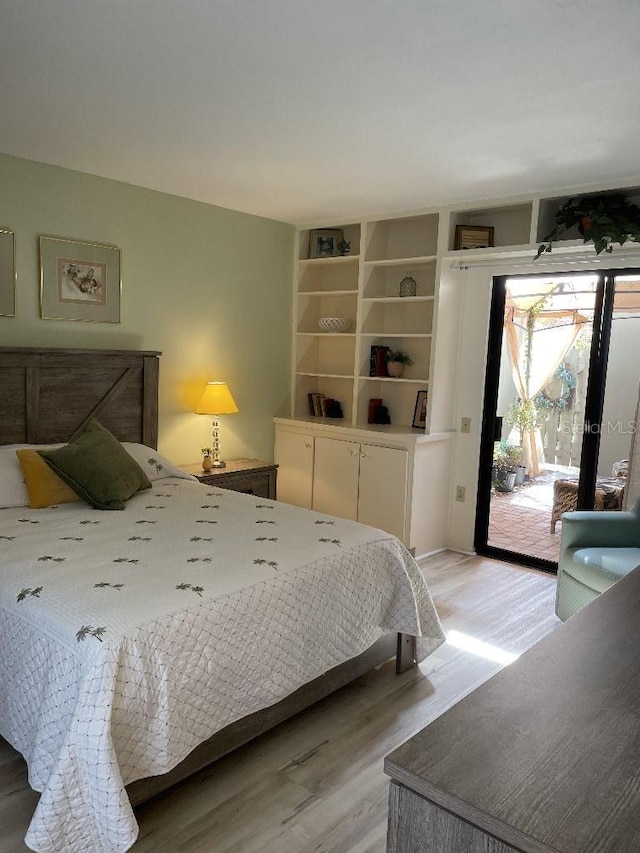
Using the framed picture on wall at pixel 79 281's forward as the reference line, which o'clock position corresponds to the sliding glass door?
The sliding glass door is roughly at 11 o'clock from the framed picture on wall.

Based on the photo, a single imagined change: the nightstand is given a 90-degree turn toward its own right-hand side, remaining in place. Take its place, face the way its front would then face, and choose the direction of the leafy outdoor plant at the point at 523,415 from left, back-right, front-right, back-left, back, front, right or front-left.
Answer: back-left

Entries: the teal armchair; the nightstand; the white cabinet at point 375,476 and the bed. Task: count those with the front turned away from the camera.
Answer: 0

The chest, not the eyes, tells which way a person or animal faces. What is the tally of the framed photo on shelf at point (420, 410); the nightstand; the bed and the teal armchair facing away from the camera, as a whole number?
0

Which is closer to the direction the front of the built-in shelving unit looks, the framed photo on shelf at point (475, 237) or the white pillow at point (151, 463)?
the white pillow

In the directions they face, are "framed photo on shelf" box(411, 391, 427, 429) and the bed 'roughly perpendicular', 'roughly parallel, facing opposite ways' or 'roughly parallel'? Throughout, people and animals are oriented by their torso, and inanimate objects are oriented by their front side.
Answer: roughly perpendicular

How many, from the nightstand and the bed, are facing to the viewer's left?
0

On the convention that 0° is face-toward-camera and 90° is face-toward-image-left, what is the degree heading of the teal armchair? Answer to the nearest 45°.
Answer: approximately 45°

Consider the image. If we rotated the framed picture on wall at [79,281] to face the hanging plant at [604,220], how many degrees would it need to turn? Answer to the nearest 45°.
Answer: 0° — it already faces it

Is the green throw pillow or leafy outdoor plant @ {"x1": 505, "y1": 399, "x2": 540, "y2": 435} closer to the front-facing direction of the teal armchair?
the green throw pillow

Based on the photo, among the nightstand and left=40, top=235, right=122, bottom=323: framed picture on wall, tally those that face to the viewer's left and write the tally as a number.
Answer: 0

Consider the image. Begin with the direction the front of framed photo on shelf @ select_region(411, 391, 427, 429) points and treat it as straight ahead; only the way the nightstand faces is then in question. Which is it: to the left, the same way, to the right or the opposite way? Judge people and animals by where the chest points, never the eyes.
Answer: to the left

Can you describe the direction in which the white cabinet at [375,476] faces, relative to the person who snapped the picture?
facing the viewer and to the left of the viewer

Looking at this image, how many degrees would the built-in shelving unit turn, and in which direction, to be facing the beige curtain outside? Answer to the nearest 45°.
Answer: approximately 135° to its left

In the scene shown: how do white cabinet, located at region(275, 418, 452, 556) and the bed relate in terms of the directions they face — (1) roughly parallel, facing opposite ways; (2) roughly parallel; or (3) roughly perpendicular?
roughly perpendicular

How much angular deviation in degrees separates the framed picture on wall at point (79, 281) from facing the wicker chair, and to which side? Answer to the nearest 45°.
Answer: approximately 45° to its left

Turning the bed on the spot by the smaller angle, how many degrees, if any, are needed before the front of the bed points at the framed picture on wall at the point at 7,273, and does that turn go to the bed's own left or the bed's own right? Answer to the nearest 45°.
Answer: approximately 180°
